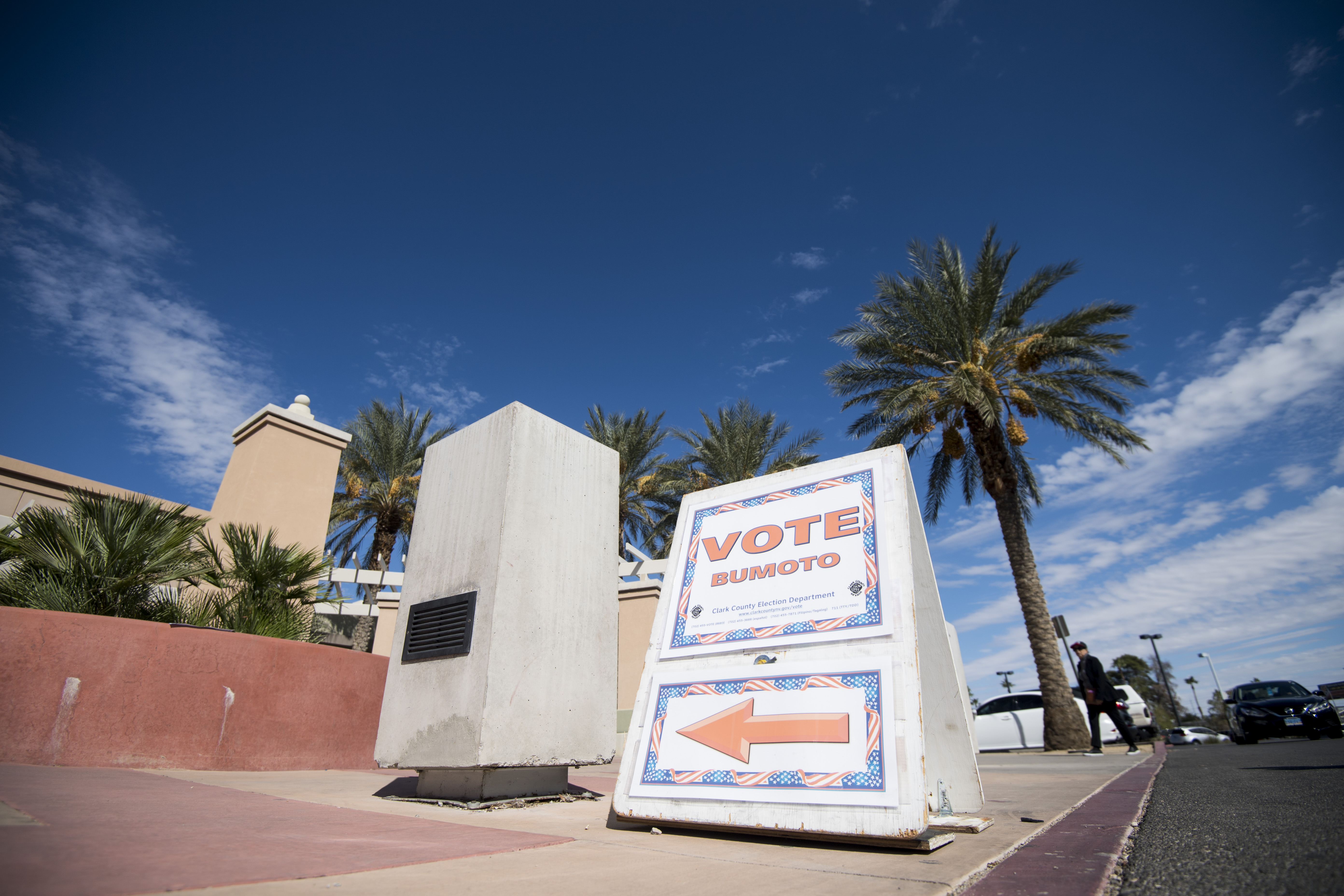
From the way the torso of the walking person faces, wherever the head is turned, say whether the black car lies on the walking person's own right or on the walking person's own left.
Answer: on the walking person's own right
